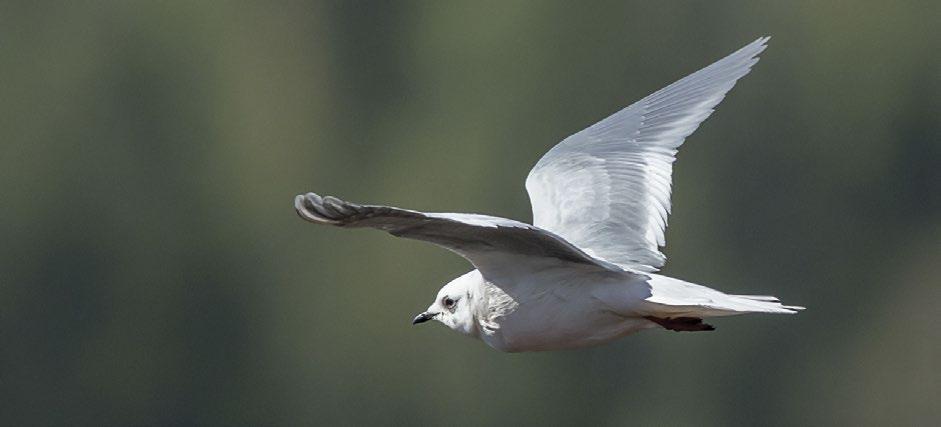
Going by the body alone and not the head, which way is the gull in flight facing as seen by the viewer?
to the viewer's left
